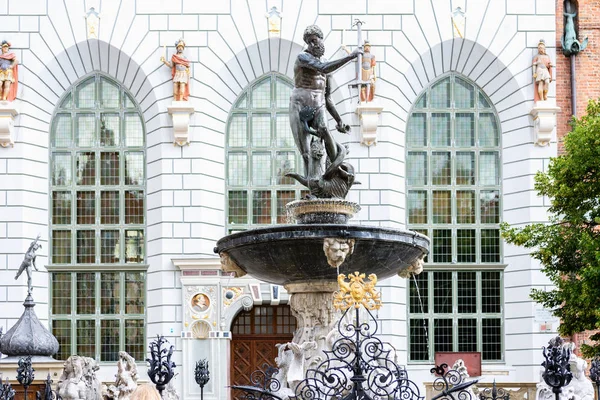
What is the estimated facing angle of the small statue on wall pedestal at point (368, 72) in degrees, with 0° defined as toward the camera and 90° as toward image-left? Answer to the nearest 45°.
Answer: approximately 0°

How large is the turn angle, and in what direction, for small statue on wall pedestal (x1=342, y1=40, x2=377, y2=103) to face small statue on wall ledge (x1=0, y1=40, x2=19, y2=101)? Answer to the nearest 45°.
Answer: approximately 90° to its right

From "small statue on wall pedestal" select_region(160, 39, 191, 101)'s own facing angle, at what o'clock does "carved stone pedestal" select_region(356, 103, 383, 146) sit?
The carved stone pedestal is roughly at 9 o'clock from the small statue on wall pedestal.

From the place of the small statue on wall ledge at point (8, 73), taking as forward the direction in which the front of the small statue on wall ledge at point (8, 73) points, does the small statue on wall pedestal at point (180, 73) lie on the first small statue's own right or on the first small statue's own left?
on the first small statue's own left

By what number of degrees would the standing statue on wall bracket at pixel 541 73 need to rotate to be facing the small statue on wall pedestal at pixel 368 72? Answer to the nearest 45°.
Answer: approximately 90° to its right

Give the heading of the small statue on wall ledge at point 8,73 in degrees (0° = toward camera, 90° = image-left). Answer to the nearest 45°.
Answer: approximately 0°

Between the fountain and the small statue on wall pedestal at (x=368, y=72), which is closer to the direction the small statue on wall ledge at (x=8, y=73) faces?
the fountain

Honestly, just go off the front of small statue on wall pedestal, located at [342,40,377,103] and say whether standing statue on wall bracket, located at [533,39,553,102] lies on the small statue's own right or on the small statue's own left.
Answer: on the small statue's own left

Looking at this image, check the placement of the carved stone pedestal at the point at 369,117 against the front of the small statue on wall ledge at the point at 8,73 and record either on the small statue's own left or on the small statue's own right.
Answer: on the small statue's own left
